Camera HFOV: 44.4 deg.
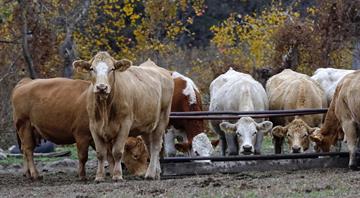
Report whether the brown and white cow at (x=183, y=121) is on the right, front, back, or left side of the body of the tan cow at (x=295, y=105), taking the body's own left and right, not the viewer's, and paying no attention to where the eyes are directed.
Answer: right

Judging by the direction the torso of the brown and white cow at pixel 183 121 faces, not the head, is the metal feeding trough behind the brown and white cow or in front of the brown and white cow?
in front

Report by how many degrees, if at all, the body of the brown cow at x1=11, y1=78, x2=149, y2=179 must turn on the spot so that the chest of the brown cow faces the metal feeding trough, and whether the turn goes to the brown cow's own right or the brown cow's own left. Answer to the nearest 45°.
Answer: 0° — it already faces it

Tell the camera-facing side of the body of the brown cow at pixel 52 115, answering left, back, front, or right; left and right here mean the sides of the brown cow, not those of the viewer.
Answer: right

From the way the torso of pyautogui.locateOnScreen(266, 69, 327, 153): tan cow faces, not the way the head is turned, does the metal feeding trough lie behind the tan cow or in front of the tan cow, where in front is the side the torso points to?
in front

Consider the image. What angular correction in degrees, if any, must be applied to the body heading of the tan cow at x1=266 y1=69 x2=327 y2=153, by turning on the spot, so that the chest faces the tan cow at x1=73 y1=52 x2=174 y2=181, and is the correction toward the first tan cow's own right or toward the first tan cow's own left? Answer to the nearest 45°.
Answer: approximately 45° to the first tan cow's own right

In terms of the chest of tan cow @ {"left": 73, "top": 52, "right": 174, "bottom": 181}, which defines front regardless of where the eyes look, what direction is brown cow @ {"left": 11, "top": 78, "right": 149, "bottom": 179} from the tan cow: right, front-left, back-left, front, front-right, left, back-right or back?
right

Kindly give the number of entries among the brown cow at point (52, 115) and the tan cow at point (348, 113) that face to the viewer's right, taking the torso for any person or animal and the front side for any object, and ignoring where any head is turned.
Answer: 1
